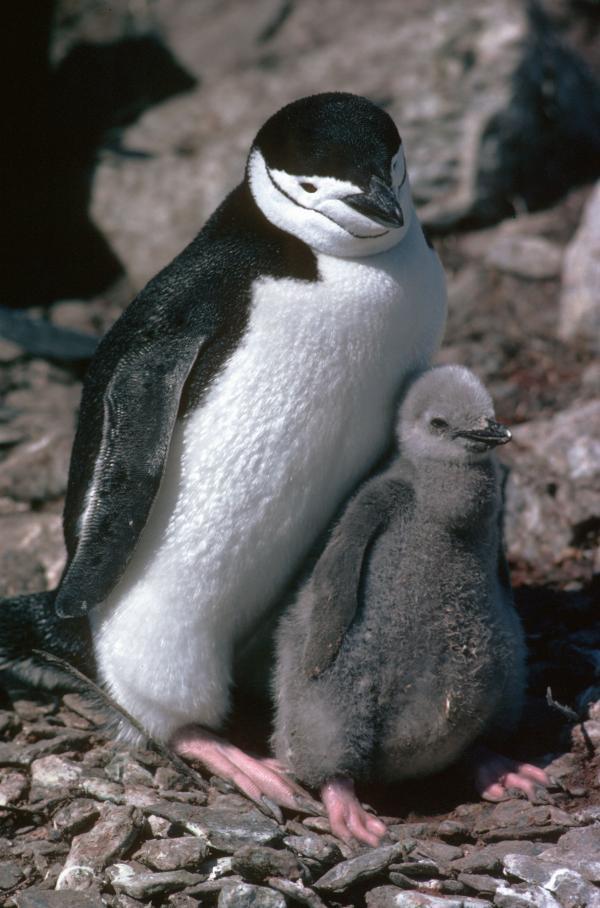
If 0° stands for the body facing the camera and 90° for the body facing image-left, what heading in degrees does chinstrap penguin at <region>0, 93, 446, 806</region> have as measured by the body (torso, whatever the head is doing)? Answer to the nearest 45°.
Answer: approximately 315°

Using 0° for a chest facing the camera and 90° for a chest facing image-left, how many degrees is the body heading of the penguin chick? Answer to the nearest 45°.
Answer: approximately 315°
